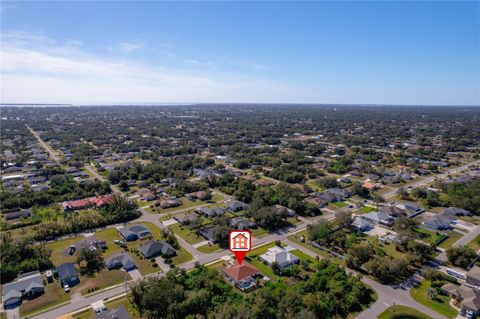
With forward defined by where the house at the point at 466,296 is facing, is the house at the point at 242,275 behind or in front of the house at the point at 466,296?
in front

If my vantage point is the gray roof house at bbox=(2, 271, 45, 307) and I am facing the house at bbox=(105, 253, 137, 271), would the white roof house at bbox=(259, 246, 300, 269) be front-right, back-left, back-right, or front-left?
front-right

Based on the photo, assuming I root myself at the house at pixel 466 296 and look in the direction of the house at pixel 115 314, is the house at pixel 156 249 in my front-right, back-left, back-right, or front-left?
front-right

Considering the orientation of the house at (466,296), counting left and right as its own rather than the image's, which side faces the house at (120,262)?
front

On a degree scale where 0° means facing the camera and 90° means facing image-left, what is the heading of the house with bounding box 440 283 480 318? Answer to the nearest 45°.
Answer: approximately 45°

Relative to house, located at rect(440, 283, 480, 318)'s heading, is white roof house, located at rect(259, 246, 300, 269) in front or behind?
in front

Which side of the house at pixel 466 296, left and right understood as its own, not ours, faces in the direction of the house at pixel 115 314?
front

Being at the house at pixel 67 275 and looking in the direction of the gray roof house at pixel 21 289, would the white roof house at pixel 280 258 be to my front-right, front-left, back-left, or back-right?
back-left
